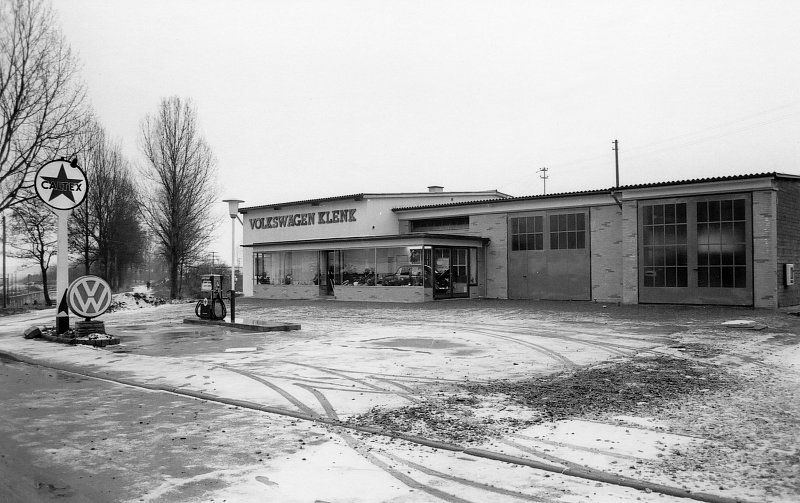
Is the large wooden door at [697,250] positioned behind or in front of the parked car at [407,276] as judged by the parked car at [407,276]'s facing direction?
behind

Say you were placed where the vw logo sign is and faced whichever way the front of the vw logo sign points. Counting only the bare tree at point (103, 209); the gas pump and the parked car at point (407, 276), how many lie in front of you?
0

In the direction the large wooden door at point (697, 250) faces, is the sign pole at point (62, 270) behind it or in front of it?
in front

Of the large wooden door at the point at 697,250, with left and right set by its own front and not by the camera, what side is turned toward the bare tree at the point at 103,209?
right

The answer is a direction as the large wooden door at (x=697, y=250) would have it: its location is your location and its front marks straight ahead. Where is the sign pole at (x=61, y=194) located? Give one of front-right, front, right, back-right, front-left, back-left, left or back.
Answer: front-right

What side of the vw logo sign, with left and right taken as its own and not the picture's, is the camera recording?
front

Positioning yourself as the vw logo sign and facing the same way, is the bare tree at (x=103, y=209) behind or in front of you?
behind

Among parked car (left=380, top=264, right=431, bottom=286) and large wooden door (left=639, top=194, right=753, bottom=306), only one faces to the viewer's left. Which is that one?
the parked car

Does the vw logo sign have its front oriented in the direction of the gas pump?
no

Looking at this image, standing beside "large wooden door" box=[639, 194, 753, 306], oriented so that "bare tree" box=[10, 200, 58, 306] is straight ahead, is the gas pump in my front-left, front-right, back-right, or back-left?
front-left

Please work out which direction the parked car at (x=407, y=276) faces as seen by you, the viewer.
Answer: facing to the left of the viewer

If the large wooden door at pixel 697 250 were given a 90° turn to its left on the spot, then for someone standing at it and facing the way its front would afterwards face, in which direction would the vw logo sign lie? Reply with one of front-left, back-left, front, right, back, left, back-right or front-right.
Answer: back-right

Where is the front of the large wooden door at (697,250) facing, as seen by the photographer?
facing the viewer

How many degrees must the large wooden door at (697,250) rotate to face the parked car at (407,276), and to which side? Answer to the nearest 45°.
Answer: approximately 90° to its right
